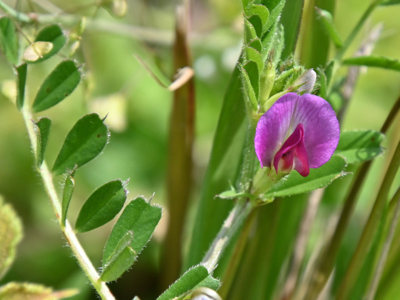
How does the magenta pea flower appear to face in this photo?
toward the camera
